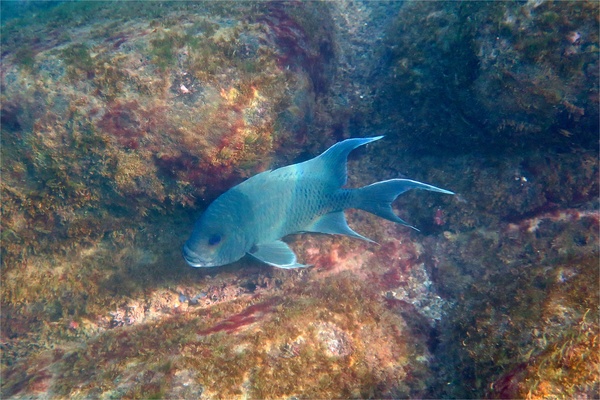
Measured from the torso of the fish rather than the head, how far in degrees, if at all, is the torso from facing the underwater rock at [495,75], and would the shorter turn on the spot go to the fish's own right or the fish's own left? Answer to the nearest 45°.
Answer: approximately 180°

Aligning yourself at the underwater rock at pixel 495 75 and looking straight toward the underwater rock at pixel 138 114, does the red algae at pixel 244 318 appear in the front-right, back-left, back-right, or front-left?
front-left

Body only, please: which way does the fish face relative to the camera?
to the viewer's left
